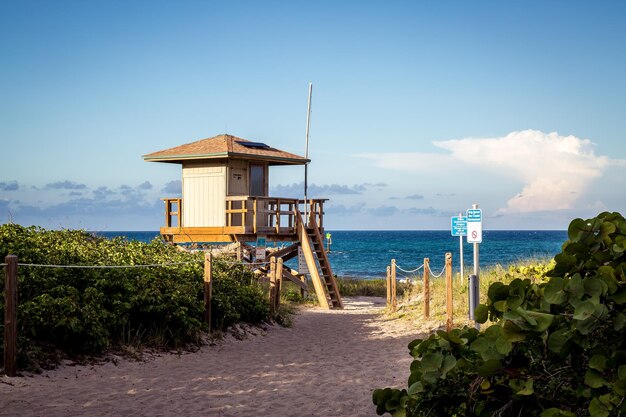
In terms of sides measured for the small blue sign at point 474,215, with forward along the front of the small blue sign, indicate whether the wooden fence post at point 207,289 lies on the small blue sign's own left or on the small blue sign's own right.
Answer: on the small blue sign's own right

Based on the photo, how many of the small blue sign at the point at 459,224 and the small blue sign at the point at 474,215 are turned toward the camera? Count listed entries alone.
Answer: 2

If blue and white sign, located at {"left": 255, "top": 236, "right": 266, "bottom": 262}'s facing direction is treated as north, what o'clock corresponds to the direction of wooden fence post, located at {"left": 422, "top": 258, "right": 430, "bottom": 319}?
The wooden fence post is roughly at 11 o'clock from the blue and white sign.

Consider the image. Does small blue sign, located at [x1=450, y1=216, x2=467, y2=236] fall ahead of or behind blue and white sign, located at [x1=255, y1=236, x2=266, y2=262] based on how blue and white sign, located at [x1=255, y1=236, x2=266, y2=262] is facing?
ahead

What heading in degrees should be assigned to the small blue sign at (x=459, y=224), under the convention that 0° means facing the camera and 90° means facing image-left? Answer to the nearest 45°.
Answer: approximately 0°

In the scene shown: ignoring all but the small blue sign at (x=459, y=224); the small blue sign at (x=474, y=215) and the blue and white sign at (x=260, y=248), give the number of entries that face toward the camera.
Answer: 3

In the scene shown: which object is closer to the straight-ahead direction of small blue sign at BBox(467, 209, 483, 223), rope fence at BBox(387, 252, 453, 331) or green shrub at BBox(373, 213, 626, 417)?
the green shrub

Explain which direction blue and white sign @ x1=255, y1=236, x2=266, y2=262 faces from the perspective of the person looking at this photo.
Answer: facing the viewer

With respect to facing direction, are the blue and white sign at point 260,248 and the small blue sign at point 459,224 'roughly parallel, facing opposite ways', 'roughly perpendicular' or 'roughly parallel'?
roughly parallel

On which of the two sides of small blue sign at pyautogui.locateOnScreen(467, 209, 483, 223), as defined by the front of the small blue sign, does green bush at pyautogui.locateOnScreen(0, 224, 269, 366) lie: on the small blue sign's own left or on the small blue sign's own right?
on the small blue sign's own right

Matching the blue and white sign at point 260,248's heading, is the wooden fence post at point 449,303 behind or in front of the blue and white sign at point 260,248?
in front

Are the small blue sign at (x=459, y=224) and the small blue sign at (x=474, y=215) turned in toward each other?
no

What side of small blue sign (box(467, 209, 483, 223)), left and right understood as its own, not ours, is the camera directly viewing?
front

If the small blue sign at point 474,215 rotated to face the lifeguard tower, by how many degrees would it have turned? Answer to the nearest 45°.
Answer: approximately 135° to its right

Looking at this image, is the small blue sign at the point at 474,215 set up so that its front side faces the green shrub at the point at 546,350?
yes

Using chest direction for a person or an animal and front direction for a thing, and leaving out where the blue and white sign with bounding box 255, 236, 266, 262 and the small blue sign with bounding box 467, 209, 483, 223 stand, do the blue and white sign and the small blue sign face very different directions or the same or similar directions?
same or similar directions

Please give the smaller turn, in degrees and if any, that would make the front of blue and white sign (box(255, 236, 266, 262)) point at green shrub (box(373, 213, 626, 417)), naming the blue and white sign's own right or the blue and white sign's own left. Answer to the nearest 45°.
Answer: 0° — it already faces it
